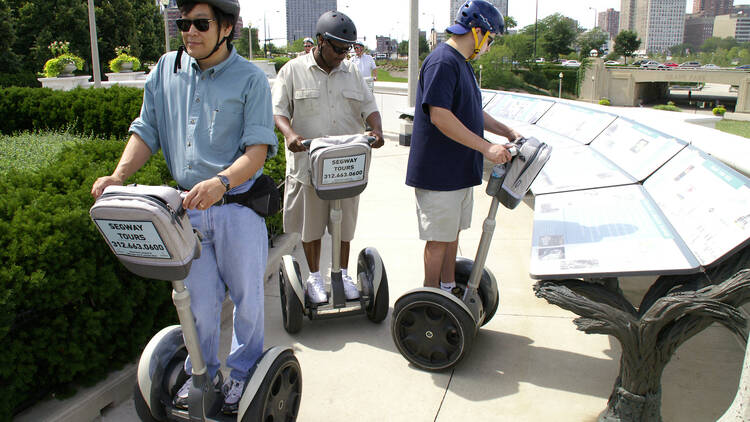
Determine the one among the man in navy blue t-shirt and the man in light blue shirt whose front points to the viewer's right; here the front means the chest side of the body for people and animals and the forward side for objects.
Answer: the man in navy blue t-shirt

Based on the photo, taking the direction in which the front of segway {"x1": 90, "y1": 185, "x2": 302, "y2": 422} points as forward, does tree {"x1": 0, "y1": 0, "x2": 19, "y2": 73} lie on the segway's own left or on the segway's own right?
on the segway's own right

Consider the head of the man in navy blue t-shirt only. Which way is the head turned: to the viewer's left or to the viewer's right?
to the viewer's right

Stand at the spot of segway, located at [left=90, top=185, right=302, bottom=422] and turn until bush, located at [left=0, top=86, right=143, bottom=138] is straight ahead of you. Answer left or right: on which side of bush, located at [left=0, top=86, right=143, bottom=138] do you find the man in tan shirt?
right

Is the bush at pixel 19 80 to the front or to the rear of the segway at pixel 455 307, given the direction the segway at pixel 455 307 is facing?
to the rear

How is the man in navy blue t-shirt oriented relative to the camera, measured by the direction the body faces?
to the viewer's right

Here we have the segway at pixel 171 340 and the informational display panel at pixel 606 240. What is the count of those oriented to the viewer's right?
0

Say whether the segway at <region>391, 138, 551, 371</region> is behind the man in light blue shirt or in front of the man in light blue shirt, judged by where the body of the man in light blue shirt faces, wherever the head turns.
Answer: behind

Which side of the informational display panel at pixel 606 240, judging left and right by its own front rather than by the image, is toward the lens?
front

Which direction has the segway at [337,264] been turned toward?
toward the camera
